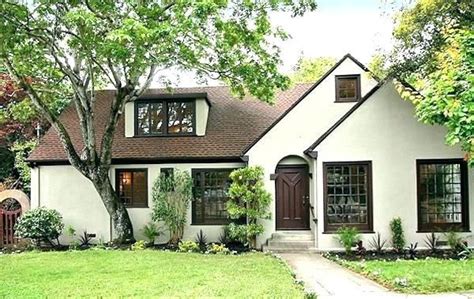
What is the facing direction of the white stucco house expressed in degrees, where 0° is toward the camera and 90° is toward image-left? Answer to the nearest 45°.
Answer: approximately 0°

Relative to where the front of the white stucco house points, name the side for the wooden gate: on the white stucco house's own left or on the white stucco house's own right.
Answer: on the white stucco house's own right

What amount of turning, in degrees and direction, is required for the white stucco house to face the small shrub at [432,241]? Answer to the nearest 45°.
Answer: approximately 45° to its left

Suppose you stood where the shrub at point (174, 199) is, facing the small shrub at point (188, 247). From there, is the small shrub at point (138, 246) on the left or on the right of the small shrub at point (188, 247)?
right

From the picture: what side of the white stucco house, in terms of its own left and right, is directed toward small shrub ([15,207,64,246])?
right

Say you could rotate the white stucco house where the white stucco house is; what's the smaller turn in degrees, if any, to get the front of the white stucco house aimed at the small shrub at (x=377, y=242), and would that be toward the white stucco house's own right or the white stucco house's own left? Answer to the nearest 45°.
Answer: approximately 45° to the white stucco house's own left

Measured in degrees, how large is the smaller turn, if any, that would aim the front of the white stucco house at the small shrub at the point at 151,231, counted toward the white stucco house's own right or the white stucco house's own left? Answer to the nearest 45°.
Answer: approximately 90° to the white stucco house's own right
